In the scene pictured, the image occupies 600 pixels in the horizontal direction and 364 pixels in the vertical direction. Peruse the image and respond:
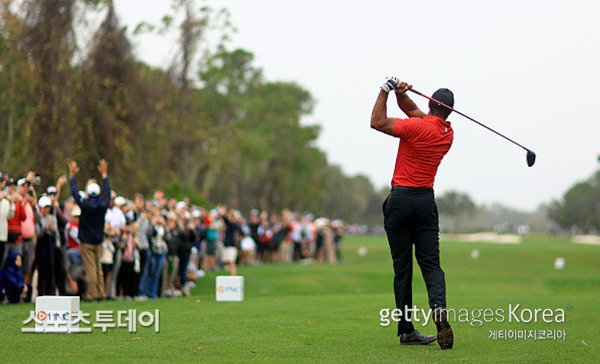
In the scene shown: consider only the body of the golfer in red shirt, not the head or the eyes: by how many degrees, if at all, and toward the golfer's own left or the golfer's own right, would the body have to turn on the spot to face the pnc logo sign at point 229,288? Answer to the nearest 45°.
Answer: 0° — they already face it

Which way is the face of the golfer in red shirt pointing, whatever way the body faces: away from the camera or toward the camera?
away from the camera

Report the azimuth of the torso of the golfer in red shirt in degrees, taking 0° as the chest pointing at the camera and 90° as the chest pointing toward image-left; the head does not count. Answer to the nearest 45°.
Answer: approximately 135°
